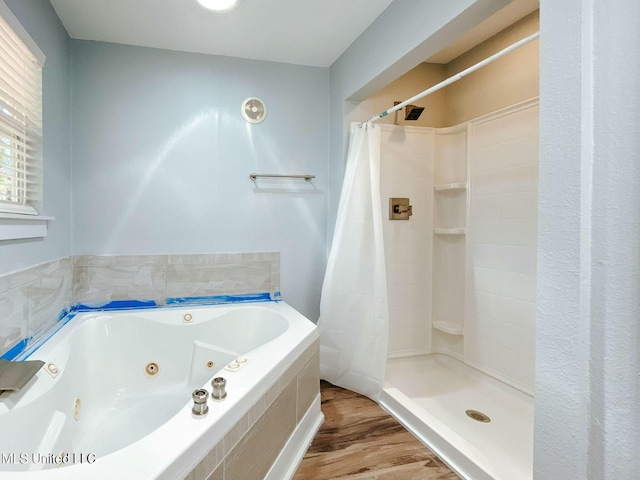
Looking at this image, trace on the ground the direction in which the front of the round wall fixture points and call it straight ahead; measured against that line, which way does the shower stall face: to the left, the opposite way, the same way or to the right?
to the right

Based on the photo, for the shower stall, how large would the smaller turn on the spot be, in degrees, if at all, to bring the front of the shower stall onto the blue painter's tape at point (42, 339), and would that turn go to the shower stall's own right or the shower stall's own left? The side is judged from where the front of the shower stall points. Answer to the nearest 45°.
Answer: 0° — it already faces it

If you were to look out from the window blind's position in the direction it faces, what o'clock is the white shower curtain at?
The white shower curtain is roughly at 11 o'clock from the window blind.

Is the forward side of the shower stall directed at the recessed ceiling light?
yes

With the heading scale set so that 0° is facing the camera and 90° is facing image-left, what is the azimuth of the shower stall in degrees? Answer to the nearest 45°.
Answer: approximately 45°

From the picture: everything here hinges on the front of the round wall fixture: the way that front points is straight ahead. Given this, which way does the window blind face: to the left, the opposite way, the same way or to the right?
to the left

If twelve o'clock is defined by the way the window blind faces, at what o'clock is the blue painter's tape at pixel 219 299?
The blue painter's tape is roughly at 10 o'clock from the window blind.
